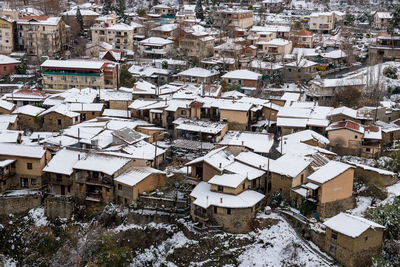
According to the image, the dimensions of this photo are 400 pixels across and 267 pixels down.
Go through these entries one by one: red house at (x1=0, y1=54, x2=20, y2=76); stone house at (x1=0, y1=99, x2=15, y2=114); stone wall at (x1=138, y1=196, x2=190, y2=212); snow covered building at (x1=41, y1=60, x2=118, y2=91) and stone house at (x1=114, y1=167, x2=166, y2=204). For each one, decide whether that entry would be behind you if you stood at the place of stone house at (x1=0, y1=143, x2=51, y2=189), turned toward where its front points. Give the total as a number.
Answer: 3

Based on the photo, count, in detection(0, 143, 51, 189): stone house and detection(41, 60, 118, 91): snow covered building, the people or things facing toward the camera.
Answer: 2

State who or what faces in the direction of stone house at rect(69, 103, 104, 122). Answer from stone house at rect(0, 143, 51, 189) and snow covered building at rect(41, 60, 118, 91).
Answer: the snow covered building

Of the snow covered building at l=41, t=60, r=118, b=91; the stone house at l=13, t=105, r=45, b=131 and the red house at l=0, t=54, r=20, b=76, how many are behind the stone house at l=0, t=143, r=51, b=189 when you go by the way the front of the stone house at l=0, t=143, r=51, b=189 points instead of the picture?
3

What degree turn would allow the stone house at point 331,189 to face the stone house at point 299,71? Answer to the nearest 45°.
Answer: approximately 135° to its right

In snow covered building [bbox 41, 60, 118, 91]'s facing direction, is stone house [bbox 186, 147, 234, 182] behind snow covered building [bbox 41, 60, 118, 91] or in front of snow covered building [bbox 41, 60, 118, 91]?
in front

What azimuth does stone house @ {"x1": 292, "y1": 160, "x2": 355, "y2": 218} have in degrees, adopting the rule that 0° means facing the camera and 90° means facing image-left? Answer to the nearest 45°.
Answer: approximately 45°

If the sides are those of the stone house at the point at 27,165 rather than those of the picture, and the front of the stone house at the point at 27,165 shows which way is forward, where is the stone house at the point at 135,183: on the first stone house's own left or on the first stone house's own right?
on the first stone house's own left

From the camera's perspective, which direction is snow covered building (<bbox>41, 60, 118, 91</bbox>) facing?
toward the camera

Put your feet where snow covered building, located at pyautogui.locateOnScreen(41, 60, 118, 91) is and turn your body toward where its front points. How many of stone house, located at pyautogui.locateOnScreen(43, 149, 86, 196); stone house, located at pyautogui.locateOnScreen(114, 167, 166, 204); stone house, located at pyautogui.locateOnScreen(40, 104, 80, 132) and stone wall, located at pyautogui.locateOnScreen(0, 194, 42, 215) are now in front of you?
4

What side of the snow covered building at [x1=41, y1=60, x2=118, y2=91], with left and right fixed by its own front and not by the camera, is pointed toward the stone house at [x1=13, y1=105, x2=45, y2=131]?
front

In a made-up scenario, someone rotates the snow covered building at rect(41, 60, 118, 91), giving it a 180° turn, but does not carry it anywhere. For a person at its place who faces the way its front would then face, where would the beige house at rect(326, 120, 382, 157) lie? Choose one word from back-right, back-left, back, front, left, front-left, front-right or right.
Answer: back-right

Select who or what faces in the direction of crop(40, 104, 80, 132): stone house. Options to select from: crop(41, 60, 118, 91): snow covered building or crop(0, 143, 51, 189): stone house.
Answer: the snow covered building

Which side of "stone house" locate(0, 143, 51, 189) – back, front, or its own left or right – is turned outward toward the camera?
front

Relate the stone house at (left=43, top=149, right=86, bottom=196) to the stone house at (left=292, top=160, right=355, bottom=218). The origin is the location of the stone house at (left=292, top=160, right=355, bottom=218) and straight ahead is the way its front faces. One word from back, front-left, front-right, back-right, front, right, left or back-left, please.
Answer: front-right

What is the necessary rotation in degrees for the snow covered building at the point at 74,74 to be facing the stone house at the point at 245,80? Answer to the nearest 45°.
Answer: approximately 90° to its left
